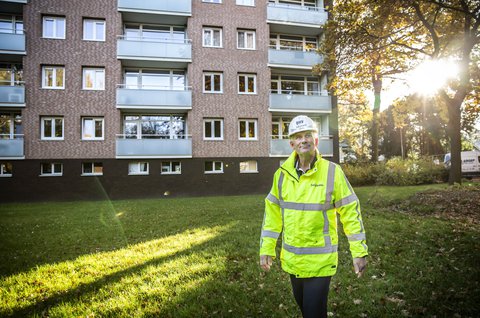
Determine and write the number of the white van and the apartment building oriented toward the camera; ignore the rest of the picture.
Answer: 1

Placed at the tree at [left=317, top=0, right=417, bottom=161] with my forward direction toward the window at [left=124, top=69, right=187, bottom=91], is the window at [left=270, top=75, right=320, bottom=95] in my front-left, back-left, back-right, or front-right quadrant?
front-right

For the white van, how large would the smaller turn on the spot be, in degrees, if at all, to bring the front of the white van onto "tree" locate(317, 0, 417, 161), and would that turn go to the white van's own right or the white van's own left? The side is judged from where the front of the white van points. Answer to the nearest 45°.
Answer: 0° — it already faces it

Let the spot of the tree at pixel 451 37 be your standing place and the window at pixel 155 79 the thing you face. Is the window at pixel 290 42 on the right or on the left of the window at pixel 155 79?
right

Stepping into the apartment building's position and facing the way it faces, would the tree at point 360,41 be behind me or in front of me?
in front

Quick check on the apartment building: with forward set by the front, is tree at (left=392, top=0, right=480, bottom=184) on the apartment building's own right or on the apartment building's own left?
on the apartment building's own left

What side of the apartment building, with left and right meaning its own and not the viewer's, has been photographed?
front

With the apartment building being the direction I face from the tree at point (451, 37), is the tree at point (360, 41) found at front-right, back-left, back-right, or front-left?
front-right
